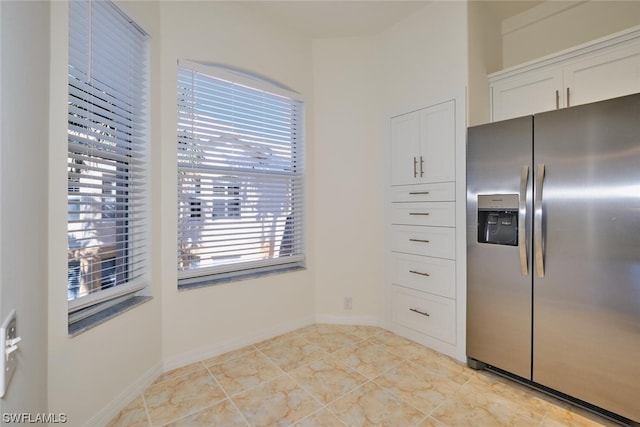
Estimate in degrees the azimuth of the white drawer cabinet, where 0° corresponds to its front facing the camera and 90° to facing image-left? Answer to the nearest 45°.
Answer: approximately 45°

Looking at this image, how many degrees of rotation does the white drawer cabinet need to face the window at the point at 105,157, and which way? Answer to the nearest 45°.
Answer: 0° — it already faces it

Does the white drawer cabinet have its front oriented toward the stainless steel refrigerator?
no

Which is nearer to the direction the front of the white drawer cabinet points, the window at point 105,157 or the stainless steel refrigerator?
the window

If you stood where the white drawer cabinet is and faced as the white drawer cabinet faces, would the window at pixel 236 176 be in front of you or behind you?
in front
